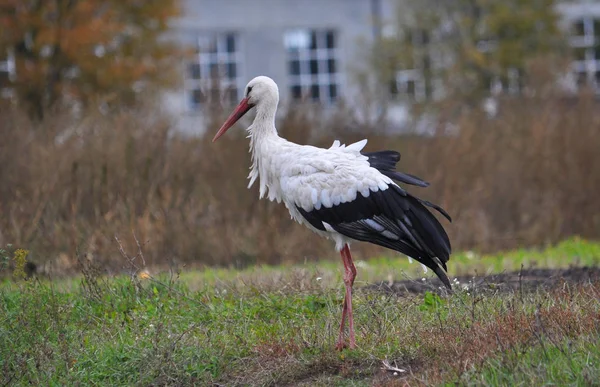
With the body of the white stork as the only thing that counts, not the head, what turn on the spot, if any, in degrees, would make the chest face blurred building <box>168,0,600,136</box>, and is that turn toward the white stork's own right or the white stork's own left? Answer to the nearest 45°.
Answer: approximately 90° to the white stork's own right

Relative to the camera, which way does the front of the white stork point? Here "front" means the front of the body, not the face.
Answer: to the viewer's left

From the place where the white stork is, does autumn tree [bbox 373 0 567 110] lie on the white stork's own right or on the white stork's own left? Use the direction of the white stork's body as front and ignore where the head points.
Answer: on the white stork's own right

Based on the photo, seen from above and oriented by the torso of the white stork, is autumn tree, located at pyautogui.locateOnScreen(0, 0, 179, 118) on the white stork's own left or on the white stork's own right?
on the white stork's own right
